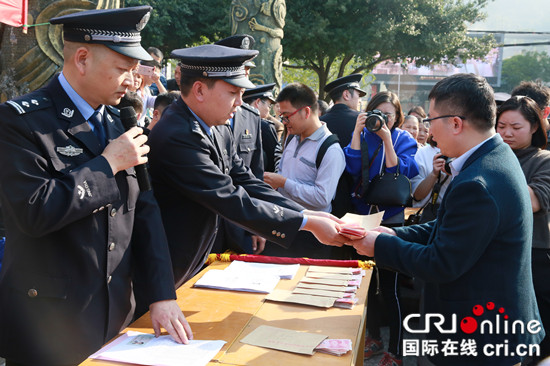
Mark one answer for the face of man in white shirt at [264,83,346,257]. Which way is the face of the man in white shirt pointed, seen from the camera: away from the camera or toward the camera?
toward the camera

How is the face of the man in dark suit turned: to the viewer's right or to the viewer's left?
to the viewer's left

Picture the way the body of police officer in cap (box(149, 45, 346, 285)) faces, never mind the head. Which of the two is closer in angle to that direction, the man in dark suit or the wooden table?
the man in dark suit

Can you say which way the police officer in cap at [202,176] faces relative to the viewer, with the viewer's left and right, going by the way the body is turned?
facing to the right of the viewer

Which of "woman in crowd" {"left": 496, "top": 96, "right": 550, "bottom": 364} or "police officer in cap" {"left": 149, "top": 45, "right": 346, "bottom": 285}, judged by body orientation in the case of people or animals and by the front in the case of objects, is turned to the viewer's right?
the police officer in cap

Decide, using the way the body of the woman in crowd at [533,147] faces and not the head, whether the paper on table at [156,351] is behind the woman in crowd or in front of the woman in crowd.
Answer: in front

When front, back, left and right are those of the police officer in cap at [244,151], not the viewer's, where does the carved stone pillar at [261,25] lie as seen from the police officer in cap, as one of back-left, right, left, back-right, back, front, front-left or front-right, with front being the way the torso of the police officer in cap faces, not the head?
back-left

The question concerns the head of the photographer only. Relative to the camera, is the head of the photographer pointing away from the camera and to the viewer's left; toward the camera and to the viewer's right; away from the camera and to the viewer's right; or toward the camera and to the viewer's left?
toward the camera and to the viewer's left

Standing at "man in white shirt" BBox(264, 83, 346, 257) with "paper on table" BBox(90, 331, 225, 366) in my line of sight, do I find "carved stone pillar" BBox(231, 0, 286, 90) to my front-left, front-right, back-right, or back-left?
back-right

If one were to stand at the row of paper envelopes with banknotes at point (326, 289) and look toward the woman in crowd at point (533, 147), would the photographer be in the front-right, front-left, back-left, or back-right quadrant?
front-left

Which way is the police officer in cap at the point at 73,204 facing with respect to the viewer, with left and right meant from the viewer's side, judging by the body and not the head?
facing the viewer and to the right of the viewer
